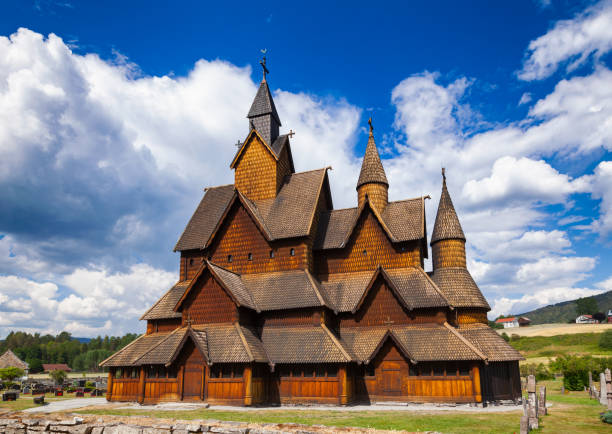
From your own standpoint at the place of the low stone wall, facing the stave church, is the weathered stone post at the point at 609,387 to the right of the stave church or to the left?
right

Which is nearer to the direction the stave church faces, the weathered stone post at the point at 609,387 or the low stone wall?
the low stone wall
